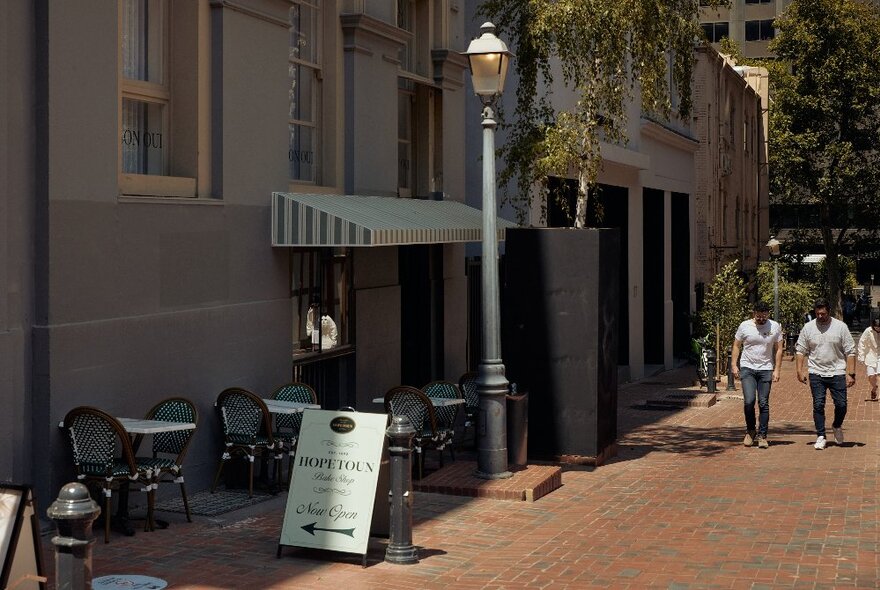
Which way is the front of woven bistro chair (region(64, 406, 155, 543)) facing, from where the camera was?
facing away from the viewer and to the right of the viewer

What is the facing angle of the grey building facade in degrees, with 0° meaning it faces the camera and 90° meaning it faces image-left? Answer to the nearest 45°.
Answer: approximately 315°

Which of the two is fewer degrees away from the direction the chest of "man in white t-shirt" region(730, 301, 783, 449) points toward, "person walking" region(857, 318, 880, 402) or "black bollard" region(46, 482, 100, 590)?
the black bollard

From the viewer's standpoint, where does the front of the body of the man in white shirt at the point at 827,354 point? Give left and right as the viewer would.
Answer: facing the viewer

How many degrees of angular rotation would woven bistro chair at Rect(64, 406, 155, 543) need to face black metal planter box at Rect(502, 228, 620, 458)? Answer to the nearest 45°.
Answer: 0° — it already faces it

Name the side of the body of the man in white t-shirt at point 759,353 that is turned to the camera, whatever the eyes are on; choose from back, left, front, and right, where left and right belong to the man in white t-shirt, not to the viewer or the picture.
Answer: front

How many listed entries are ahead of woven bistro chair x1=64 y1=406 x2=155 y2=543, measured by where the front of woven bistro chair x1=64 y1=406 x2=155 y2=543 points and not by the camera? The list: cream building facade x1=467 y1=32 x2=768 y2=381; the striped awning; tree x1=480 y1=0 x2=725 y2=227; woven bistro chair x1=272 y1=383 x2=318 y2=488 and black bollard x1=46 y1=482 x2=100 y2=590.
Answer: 4

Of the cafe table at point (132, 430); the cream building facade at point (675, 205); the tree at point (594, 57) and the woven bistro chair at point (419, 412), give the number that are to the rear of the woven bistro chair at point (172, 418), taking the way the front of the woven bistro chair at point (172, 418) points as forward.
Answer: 3

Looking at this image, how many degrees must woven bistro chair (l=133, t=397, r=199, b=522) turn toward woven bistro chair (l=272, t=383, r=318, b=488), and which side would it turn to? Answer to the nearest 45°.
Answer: approximately 180°

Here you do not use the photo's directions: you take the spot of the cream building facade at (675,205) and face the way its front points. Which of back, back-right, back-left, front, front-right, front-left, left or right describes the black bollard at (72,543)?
front-right

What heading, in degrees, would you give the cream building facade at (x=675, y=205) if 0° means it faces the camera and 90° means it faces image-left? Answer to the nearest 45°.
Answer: approximately 315°

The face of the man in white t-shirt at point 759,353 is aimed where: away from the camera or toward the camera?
toward the camera

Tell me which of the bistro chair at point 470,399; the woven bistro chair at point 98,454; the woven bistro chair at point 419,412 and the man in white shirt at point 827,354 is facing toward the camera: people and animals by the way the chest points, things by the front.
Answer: the man in white shirt

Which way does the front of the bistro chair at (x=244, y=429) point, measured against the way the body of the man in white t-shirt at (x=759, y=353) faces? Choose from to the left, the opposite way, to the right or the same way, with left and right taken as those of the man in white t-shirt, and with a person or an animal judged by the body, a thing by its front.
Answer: the opposite way

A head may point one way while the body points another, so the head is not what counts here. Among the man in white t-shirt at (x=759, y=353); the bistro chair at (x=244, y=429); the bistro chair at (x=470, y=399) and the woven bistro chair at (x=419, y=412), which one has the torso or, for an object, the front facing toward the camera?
the man in white t-shirt

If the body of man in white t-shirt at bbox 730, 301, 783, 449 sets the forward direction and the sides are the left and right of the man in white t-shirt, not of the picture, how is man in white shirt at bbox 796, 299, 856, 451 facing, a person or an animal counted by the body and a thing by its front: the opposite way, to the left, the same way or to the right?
the same way
